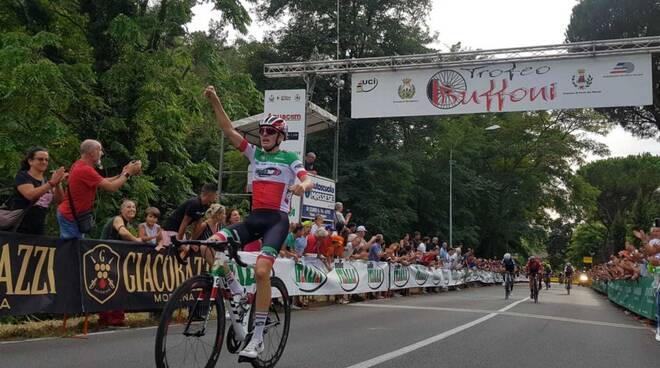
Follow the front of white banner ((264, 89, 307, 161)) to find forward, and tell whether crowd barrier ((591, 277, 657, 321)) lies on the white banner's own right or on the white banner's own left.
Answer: on the white banner's own left

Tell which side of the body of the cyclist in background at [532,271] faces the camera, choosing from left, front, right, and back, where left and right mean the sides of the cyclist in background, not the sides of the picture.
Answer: front

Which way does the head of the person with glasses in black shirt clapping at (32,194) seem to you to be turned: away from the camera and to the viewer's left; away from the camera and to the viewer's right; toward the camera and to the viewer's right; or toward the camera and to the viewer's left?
toward the camera and to the viewer's right

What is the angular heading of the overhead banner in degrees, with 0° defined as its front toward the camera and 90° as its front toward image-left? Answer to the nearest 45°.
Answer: approximately 0°

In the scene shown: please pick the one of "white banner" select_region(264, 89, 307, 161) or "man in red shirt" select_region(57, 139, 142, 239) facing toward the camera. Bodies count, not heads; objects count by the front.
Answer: the white banner

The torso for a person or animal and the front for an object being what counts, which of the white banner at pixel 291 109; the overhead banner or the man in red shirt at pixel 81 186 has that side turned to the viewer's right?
the man in red shirt

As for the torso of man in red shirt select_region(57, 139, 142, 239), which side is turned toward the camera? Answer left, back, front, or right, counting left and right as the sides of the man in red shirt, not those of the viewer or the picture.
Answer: right

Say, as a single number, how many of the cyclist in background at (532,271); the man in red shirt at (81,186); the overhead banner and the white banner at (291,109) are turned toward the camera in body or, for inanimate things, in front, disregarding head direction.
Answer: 3

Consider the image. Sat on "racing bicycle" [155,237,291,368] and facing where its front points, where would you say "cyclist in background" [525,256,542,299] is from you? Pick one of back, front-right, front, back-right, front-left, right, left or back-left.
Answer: back

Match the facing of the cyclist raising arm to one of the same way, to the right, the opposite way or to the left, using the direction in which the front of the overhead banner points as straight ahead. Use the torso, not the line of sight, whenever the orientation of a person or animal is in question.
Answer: the same way

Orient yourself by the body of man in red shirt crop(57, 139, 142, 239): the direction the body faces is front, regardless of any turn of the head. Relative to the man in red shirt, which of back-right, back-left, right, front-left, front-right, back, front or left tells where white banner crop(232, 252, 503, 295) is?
front-left

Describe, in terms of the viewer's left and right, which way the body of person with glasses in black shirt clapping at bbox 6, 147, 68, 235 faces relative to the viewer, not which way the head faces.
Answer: facing the viewer and to the right of the viewer

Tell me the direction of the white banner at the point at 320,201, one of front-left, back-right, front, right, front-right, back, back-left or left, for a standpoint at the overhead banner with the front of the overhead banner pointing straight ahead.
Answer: right

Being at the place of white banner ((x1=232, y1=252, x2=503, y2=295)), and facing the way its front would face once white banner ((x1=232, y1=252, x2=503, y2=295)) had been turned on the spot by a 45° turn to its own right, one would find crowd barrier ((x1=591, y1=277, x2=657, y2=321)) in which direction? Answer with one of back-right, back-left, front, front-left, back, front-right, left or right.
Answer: left
